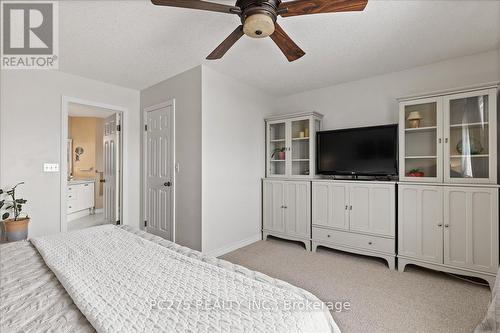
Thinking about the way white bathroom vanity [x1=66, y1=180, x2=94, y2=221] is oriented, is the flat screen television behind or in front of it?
in front

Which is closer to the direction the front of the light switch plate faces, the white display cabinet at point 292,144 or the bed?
the bed

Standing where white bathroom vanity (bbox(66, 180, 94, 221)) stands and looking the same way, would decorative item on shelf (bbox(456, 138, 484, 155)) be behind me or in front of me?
in front

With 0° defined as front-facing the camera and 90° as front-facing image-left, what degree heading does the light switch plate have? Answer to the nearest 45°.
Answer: approximately 0°

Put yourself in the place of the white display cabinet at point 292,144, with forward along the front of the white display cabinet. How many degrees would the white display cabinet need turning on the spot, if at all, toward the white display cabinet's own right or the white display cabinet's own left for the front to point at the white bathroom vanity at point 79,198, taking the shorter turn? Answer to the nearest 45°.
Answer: approximately 45° to the white display cabinet's own right

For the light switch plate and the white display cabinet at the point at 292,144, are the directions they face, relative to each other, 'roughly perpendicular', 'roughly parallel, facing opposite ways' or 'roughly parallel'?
roughly perpendicular

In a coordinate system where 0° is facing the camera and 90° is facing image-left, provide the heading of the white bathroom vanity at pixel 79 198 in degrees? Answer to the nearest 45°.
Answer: approximately 315°
